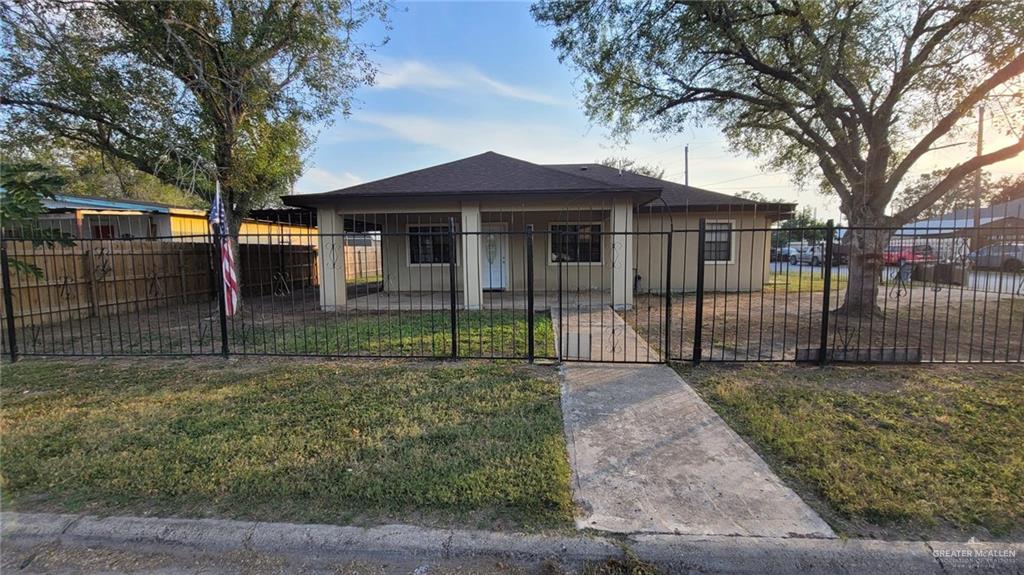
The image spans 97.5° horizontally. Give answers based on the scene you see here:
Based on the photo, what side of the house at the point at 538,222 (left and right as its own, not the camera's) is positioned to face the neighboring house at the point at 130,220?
right

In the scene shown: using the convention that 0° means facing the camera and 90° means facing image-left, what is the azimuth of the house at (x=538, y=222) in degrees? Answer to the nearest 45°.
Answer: approximately 0°

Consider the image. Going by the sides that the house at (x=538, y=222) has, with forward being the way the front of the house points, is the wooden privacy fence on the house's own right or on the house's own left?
on the house's own right

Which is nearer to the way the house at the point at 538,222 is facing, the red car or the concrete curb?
the concrete curb

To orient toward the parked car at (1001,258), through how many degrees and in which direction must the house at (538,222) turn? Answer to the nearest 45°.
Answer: approximately 90° to its left

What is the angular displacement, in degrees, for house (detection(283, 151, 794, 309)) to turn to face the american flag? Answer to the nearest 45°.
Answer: approximately 45° to its right

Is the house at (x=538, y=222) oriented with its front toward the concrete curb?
yes

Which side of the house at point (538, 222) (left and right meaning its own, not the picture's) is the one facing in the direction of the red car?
left

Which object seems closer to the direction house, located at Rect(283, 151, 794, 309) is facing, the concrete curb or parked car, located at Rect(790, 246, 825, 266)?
the concrete curb

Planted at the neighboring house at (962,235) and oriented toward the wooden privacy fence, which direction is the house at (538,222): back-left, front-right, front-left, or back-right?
front-right

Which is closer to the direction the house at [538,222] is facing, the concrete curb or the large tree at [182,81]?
the concrete curb
